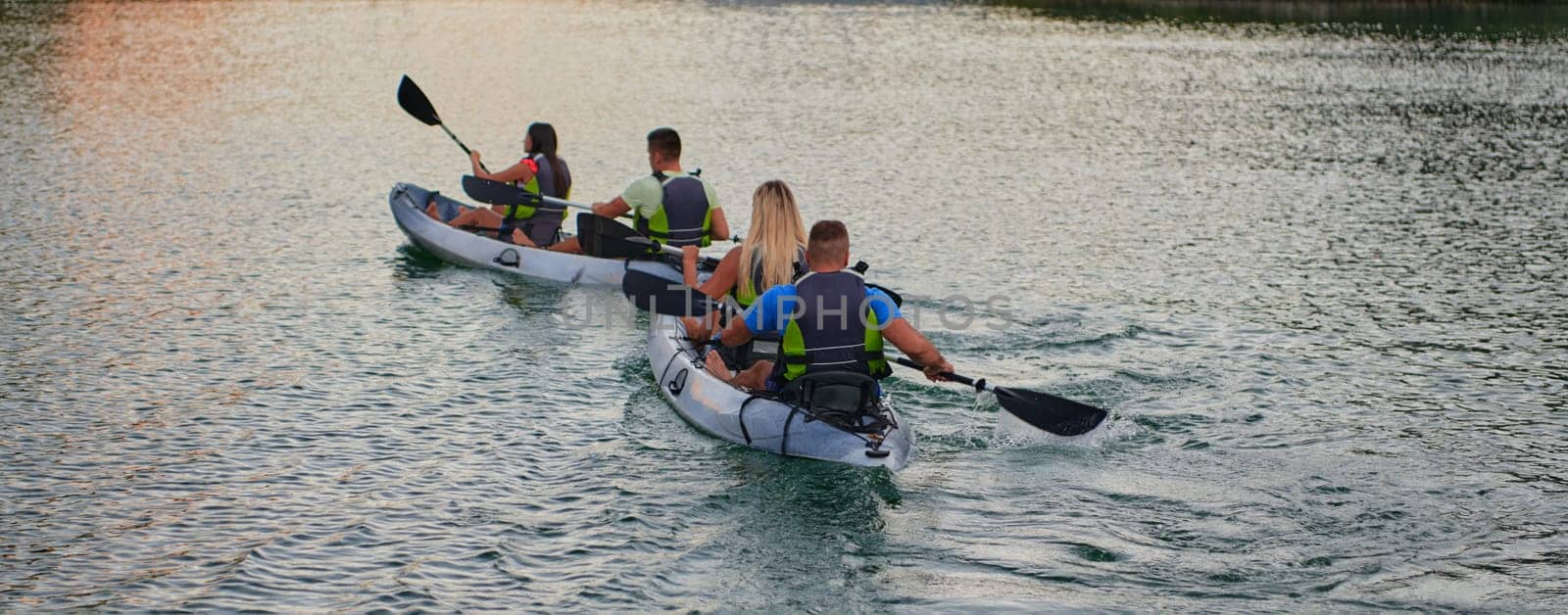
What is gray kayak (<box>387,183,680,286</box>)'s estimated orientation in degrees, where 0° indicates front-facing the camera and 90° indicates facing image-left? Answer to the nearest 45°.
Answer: approximately 90°

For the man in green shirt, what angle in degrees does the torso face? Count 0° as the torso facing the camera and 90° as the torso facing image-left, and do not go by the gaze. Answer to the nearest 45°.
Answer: approximately 135°

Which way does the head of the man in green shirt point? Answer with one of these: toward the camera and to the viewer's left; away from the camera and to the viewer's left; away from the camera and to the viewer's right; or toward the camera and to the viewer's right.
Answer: away from the camera and to the viewer's left

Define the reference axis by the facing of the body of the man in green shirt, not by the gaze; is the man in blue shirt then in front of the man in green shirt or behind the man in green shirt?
behind

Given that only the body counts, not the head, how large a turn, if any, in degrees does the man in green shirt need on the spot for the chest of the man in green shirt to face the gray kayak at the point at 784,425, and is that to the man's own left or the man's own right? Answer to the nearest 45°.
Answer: approximately 135° to the man's own left

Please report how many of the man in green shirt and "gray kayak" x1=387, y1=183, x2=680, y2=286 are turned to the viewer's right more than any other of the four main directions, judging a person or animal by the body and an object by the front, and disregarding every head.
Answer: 0

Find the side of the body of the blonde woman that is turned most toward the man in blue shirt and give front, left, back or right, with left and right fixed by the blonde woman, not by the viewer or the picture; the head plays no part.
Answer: back

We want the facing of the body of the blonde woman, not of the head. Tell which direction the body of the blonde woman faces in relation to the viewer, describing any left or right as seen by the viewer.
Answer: facing away from the viewer and to the left of the viewer

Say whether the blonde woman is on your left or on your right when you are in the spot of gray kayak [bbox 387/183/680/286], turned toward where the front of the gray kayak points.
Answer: on your left

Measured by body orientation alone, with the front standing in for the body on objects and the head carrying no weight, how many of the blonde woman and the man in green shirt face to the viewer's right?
0
